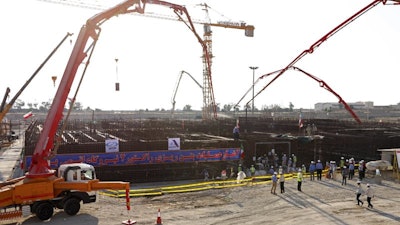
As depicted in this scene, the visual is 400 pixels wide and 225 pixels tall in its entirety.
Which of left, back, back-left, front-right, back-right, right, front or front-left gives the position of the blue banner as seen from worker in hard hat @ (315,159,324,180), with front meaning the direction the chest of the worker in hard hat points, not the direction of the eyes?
left

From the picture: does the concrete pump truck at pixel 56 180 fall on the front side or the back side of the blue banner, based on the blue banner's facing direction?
on the front side

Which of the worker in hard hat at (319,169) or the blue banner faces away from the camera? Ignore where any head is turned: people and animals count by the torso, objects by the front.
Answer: the worker in hard hat

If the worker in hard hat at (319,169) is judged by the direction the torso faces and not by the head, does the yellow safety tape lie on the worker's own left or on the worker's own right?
on the worker's own left

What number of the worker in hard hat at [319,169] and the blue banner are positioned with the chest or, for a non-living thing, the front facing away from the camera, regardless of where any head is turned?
1

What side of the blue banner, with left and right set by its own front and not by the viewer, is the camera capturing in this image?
front

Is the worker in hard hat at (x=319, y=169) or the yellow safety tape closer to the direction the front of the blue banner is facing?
the yellow safety tape

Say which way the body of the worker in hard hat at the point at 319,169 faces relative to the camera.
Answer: away from the camera

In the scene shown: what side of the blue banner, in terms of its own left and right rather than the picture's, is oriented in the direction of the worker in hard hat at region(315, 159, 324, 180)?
left

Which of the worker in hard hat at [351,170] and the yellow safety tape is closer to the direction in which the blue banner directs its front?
the yellow safety tape

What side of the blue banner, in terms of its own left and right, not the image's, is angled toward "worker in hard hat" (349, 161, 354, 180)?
left
